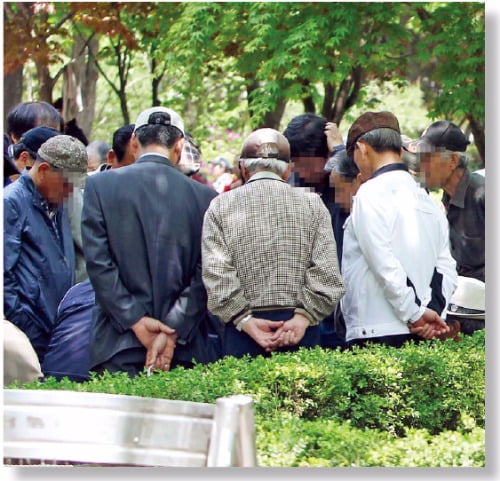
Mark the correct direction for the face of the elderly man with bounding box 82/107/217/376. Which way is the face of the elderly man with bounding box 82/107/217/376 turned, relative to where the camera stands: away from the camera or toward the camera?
away from the camera

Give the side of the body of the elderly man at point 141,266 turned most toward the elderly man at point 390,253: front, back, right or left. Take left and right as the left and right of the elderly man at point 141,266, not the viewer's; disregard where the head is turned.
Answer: right

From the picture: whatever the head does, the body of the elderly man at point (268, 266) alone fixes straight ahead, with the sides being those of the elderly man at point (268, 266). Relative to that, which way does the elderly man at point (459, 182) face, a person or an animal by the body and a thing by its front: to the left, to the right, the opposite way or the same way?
to the left

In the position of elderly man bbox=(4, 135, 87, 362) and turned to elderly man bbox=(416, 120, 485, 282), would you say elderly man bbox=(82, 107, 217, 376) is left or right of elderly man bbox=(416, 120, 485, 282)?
right

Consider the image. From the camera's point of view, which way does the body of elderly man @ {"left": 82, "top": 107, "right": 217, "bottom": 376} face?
away from the camera

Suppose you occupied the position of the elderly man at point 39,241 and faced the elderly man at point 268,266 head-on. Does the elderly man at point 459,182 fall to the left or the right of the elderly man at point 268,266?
left

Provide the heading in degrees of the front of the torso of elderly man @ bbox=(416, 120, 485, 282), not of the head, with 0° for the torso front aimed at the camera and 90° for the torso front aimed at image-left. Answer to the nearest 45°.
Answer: approximately 90°

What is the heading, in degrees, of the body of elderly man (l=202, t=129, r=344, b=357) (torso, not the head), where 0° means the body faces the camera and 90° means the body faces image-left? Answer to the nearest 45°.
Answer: approximately 180°

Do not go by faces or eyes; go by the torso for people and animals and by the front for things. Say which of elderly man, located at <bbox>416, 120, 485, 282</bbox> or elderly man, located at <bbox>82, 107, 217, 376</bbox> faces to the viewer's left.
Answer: elderly man, located at <bbox>416, 120, 485, 282</bbox>

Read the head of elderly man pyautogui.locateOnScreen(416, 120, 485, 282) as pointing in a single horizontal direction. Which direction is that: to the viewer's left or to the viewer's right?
to the viewer's left

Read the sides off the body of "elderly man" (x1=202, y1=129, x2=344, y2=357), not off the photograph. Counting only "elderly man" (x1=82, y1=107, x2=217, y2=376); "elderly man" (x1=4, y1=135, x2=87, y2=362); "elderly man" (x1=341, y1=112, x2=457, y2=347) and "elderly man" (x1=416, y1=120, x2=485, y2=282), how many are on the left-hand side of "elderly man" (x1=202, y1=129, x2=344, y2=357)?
2

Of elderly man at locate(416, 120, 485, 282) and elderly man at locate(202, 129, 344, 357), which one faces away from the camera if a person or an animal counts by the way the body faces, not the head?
elderly man at locate(202, 129, 344, 357)
